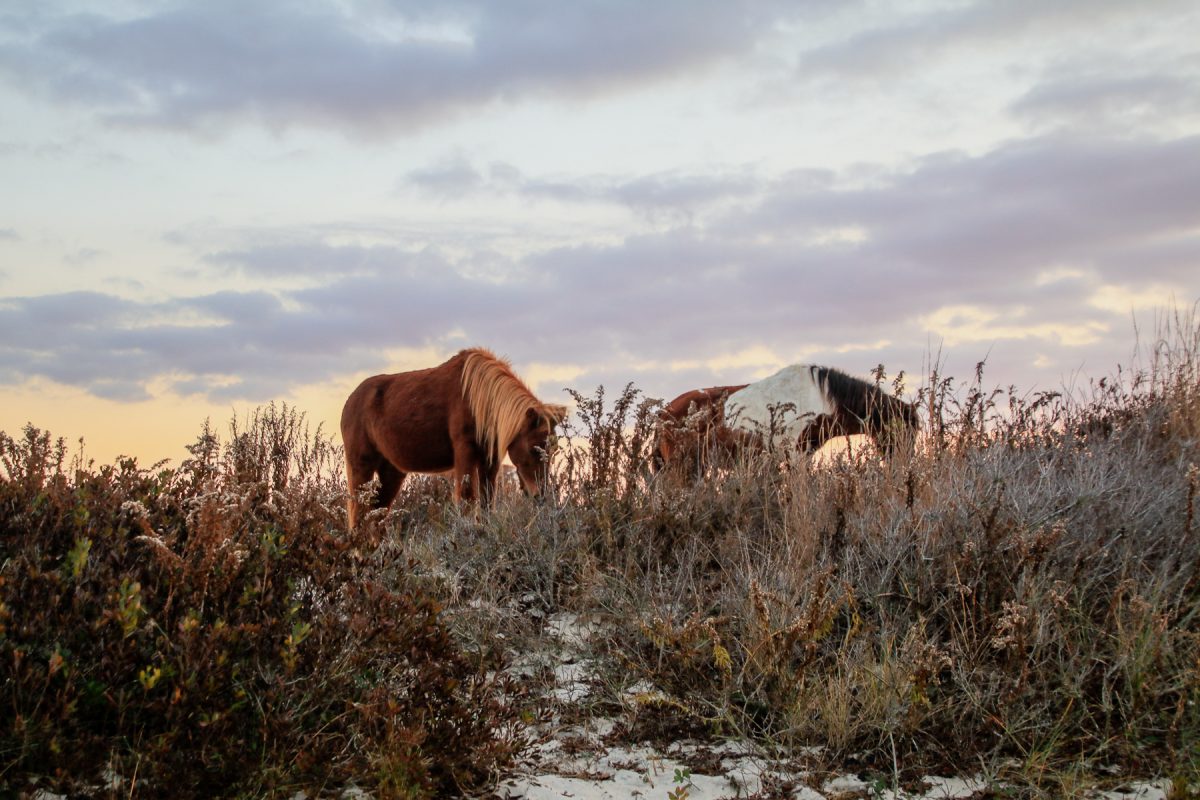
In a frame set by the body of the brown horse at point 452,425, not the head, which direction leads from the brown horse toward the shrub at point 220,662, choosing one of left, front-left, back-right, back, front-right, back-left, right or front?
right

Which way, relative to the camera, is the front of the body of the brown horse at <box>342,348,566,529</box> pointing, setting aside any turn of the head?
to the viewer's right
